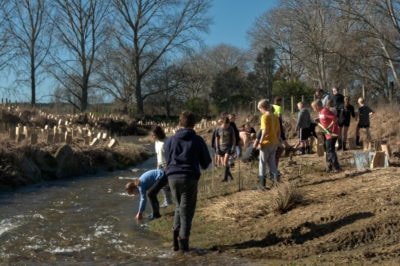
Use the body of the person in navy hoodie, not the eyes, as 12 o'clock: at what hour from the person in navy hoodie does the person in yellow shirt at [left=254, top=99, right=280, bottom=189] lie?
The person in yellow shirt is roughly at 1 o'clock from the person in navy hoodie.

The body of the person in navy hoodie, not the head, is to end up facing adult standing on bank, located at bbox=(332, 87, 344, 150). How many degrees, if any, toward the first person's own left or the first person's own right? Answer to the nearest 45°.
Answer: approximately 45° to the first person's own right

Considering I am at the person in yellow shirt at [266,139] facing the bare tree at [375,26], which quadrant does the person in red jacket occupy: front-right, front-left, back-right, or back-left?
front-right

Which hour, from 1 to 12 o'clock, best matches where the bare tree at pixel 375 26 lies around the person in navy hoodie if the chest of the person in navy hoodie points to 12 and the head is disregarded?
The bare tree is roughly at 1 o'clock from the person in navy hoodie.

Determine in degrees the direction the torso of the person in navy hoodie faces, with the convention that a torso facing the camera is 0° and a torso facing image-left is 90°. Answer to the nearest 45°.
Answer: approximately 180°

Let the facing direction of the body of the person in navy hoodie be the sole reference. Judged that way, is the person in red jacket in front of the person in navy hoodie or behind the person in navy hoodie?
in front
